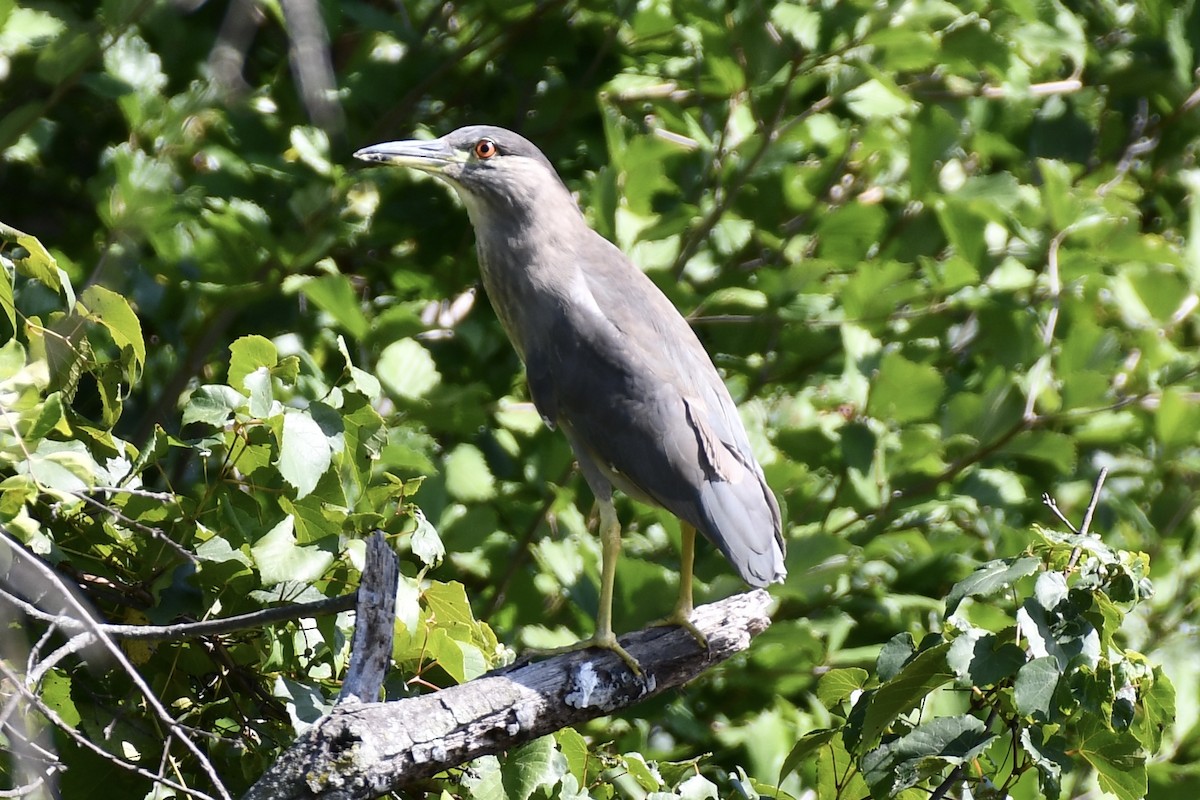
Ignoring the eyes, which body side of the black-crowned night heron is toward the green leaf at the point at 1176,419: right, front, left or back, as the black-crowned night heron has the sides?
back

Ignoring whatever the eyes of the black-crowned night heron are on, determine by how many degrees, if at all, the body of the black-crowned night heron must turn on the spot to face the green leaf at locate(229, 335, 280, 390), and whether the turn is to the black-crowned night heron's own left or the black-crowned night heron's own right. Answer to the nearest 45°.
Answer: approximately 45° to the black-crowned night heron's own left

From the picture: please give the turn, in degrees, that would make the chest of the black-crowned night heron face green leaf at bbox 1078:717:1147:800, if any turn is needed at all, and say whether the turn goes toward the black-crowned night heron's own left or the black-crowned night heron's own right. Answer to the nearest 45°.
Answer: approximately 135° to the black-crowned night heron's own left

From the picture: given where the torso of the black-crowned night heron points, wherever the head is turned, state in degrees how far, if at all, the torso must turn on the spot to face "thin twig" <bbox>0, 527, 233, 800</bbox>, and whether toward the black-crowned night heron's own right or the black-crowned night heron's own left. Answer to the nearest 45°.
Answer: approximately 45° to the black-crowned night heron's own left

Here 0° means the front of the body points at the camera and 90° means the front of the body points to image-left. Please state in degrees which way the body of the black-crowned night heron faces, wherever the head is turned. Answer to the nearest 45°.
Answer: approximately 90°

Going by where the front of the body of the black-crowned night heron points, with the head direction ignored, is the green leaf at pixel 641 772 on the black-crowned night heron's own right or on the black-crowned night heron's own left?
on the black-crowned night heron's own left

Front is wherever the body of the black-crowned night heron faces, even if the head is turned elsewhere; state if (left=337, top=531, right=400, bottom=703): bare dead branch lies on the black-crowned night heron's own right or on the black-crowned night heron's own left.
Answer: on the black-crowned night heron's own left

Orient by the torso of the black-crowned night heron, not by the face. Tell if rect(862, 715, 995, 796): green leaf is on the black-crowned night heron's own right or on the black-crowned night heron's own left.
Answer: on the black-crowned night heron's own left

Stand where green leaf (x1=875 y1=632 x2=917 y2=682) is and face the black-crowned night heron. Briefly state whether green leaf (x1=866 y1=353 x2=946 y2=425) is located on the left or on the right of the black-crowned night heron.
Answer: right
